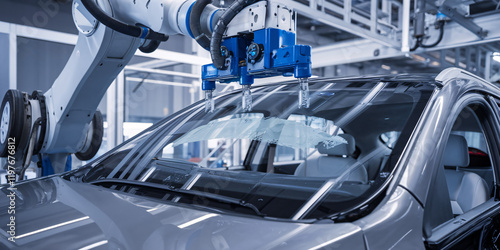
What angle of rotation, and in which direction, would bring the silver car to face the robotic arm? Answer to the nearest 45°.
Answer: approximately 90° to its right

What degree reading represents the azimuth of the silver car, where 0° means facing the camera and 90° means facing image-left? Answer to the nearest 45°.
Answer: approximately 45°
